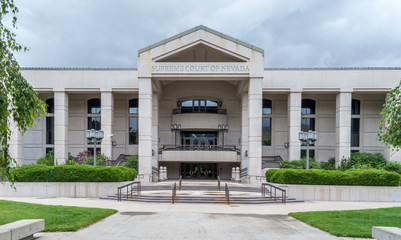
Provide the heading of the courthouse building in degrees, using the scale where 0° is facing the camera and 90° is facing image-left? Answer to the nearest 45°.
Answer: approximately 0°

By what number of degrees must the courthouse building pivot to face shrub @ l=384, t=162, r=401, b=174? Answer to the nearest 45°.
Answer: approximately 90° to its left

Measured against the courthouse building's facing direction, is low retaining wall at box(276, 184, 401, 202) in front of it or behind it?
in front

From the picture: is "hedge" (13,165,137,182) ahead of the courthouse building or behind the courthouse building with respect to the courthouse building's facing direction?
ahead

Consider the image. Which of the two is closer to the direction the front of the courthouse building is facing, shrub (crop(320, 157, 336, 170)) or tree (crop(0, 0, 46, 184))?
the tree

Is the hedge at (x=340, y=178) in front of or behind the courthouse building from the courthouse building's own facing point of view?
in front

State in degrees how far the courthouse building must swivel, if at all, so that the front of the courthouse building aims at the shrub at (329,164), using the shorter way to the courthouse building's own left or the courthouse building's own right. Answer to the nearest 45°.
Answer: approximately 90° to the courthouse building's own left

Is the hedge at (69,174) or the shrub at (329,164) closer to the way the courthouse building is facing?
the hedge
